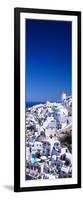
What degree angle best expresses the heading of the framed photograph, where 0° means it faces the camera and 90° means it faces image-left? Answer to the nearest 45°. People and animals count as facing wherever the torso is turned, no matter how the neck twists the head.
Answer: approximately 315°
